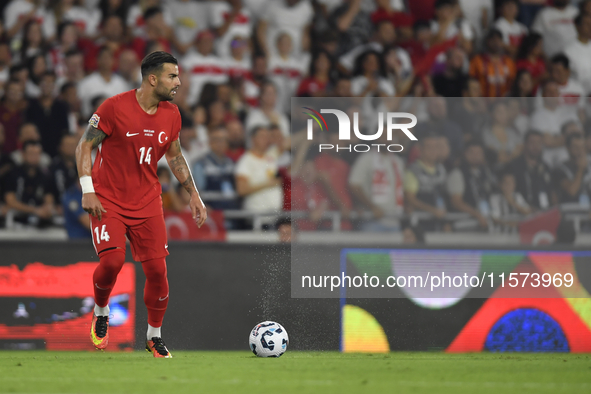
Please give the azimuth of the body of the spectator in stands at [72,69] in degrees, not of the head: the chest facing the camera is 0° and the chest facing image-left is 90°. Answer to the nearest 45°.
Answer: approximately 0°

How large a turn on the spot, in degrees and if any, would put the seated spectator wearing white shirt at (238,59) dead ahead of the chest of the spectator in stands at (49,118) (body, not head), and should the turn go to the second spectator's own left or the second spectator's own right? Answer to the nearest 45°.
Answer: approximately 90° to the second spectator's own left

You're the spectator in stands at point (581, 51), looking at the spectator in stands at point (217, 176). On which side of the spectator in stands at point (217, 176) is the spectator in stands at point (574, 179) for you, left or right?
left

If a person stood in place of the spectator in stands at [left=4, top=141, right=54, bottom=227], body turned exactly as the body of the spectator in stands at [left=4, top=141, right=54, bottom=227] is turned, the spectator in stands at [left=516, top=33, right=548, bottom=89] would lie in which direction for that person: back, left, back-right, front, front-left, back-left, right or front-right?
left

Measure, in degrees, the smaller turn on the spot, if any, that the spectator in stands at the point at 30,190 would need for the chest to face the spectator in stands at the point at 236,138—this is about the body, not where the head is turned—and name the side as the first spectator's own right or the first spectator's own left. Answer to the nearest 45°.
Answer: approximately 90° to the first spectator's own left

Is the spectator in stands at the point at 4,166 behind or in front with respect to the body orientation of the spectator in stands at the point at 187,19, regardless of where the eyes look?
in front

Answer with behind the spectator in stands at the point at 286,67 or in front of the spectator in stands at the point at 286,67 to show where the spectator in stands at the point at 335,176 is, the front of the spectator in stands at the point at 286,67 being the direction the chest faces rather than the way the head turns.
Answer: in front
